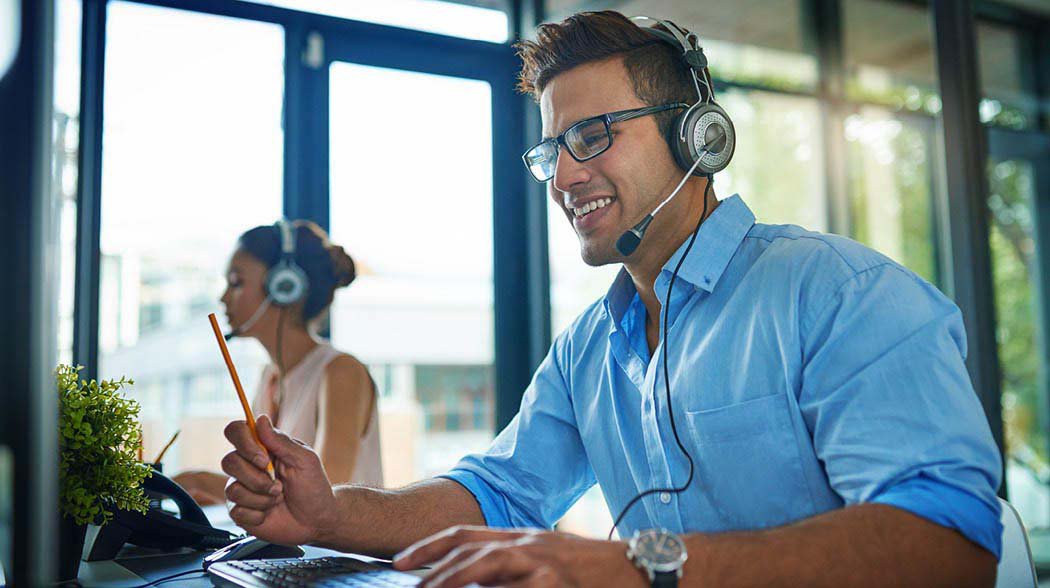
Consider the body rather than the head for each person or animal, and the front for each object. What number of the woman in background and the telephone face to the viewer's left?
1

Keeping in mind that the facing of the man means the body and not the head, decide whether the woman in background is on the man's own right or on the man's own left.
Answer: on the man's own right

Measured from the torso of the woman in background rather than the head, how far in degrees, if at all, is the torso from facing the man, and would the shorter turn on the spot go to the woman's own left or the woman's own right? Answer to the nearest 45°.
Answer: approximately 90° to the woman's own left

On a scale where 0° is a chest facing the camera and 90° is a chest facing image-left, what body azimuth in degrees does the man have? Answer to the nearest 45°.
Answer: approximately 45°

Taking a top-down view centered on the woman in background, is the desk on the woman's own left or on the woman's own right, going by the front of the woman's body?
on the woman's own left

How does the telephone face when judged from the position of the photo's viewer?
facing to the right of the viewer

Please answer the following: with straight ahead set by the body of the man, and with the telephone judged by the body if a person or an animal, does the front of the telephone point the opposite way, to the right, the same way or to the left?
the opposite way

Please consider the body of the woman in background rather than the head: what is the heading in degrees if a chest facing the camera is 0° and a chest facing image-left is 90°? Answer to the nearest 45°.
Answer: approximately 90°

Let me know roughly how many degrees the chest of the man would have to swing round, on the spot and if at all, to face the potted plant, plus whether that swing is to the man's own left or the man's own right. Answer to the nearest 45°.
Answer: approximately 45° to the man's own right

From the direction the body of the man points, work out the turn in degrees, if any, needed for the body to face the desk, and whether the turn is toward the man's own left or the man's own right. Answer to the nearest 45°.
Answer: approximately 45° to the man's own right
